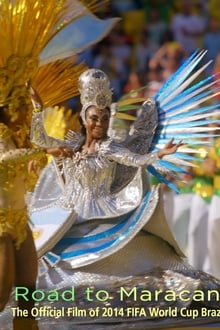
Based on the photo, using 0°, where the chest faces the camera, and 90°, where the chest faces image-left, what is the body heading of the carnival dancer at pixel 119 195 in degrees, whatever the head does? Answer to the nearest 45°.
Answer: approximately 0°
